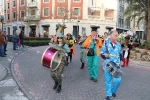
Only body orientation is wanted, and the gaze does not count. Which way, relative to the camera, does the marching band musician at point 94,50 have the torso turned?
toward the camera

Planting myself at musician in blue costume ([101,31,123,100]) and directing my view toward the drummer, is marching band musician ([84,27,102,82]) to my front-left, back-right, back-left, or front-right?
front-right

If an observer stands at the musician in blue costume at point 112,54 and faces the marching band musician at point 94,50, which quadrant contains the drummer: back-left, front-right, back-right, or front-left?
front-left

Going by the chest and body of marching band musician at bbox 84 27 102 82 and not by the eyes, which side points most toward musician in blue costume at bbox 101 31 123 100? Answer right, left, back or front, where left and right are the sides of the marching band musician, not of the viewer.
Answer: front

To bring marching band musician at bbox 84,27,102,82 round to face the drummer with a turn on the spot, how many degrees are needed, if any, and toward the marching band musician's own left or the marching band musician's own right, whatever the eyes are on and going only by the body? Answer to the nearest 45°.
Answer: approximately 45° to the marching band musician's own right
